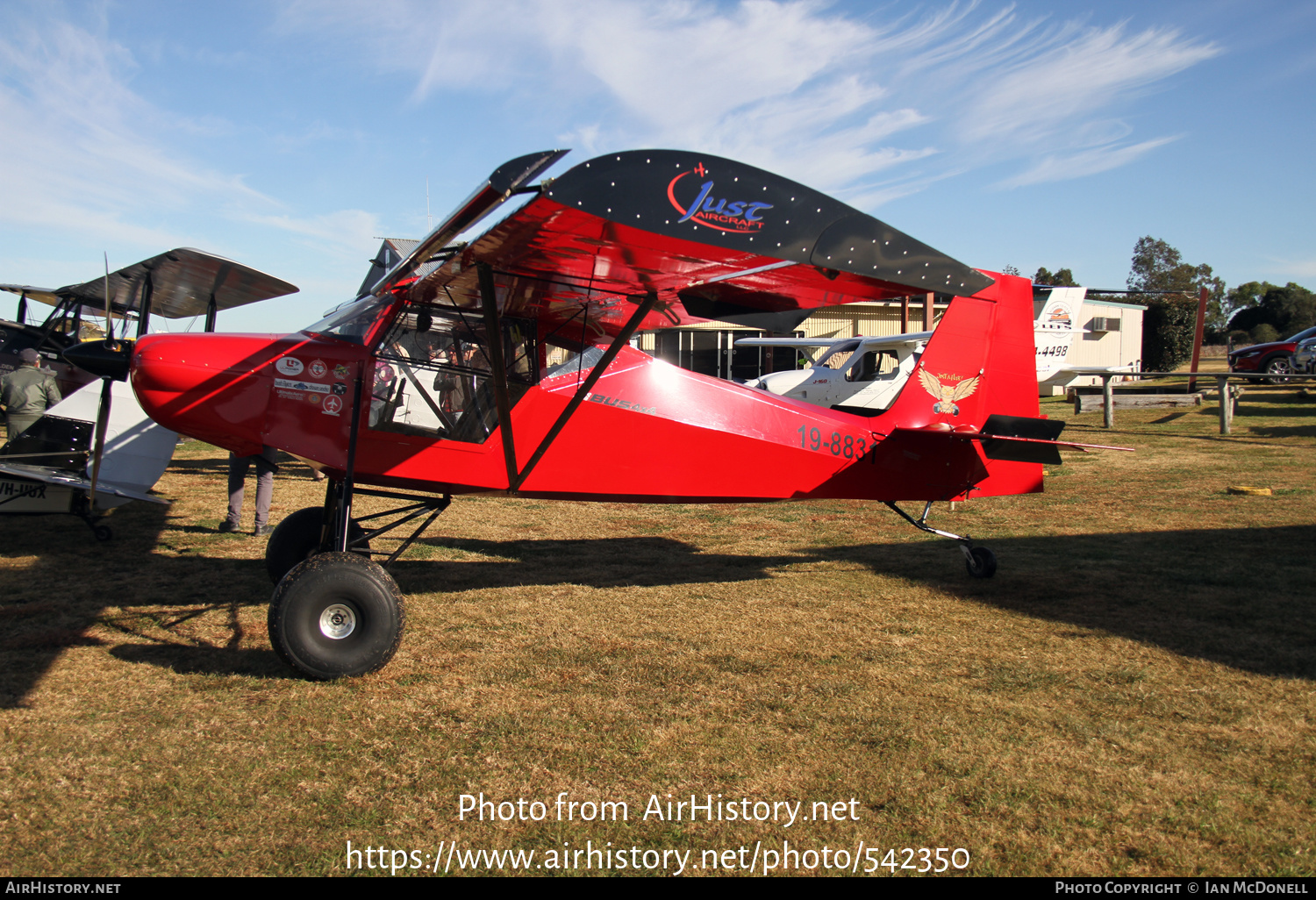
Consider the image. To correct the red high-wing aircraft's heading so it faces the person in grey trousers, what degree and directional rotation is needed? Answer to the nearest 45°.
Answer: approximately 45° to its right

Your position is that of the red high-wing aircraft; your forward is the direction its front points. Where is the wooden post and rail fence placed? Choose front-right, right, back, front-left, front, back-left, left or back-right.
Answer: back-right

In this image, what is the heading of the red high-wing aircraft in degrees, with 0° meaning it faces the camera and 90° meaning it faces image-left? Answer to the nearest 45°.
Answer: approximately 90°

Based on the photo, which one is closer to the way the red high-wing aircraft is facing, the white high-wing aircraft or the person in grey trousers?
the person in grey trousers

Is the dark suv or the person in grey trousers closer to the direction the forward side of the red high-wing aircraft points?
the person in grey trousers

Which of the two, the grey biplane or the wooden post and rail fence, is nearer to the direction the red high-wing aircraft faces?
the grey biplane

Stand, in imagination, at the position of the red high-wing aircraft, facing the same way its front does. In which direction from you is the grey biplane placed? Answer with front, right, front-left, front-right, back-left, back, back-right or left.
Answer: front-right

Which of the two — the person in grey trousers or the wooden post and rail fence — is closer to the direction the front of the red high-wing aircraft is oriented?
the person in grey trousers

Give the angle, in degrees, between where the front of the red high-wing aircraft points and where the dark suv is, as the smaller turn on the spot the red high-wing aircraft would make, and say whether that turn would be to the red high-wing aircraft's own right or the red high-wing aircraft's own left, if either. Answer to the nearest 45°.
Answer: approximately 135° to the red high-wing aircraft's own right
